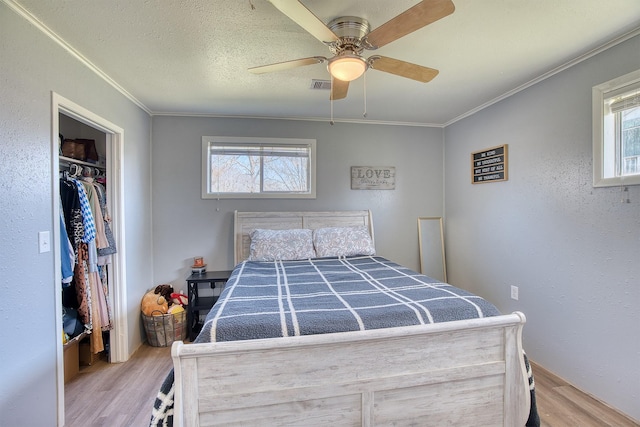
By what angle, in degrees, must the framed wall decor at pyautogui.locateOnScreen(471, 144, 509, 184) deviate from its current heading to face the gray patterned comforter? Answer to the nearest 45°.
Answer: approximately 45° to its left

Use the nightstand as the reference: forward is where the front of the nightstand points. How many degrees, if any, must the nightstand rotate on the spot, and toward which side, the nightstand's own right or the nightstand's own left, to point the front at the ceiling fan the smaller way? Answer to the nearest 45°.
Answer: approximately 45° to the nightstand's own left

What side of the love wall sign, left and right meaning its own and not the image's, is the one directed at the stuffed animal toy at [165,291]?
right

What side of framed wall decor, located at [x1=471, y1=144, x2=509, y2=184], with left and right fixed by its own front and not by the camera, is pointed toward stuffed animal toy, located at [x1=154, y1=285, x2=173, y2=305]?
front

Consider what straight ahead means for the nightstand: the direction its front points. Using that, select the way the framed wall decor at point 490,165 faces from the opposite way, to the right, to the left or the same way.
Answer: to the right

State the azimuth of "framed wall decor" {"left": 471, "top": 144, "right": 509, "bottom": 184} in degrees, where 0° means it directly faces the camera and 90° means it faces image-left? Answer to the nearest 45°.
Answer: approximately 45°

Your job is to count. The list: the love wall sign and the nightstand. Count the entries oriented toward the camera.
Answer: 2

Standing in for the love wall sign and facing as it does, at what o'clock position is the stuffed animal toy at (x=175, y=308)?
The stuffed animal toy is roughly at 2 o'clock from the love wall sign.

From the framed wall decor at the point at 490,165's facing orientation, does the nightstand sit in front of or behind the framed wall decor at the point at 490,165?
in front

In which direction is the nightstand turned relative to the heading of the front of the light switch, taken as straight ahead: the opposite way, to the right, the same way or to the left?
to the right

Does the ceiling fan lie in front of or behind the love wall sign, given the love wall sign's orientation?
in front

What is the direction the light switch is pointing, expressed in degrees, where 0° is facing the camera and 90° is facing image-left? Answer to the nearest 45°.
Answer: approximately 315°

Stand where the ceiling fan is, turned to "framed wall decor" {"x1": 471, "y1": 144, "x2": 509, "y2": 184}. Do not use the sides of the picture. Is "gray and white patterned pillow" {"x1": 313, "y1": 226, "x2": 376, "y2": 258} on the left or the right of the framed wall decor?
left

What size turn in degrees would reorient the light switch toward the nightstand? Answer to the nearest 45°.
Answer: approximately 90° to its left

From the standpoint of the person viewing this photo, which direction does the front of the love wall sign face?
facing the viewer

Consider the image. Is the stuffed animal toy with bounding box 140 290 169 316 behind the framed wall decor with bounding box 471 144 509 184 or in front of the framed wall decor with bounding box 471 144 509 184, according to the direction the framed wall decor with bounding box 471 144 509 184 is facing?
in front

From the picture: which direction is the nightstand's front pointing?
toward the camera
